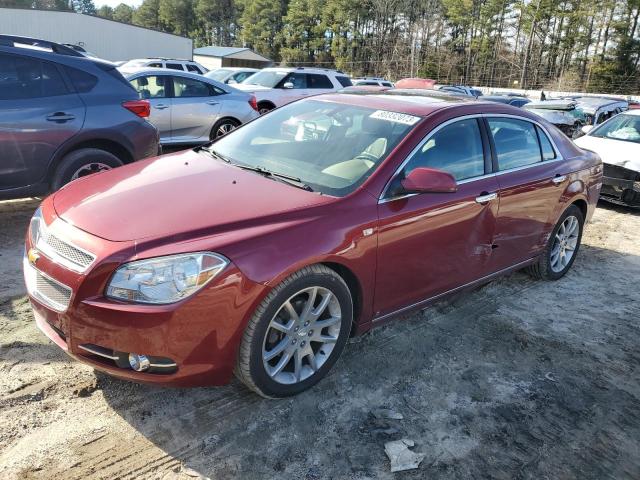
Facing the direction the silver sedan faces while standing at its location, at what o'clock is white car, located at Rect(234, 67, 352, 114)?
The white car is roughly at 4 o'clock from the silver sedan.

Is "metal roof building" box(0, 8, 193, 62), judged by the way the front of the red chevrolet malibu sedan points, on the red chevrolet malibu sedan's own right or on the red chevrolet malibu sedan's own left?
on the red chevrolet malibu sedan's own right

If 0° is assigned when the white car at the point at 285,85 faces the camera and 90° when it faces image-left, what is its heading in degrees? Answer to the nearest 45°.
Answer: approximately 45°

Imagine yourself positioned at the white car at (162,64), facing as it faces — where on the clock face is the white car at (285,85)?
the white car at (285,85) is roughly at 8 o'clock from the white car at (162,64).

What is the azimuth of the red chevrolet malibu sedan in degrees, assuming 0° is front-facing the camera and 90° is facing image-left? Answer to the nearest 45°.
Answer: approximately 45°

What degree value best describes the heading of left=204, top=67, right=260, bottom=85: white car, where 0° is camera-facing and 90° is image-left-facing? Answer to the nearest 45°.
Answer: approximately 45°

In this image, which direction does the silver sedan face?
to the viewer's left

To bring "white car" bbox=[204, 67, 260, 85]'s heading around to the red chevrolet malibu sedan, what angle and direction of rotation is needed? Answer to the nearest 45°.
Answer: approximately 45° to its left

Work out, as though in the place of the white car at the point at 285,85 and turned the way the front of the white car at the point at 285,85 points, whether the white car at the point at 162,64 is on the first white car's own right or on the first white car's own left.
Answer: on the first white car's own right

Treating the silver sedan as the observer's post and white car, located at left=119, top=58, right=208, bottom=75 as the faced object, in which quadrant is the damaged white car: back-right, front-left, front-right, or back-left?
back-right

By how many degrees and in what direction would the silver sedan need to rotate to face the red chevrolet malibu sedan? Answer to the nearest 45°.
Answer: approximately 90° to its left
